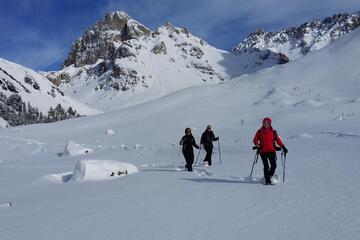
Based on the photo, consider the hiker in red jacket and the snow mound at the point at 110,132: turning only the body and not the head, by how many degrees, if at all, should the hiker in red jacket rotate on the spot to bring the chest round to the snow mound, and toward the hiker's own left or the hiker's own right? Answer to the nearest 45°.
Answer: approximately 135° to the hiker's own right

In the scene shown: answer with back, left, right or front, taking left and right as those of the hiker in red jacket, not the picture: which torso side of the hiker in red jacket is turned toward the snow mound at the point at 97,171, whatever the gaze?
right

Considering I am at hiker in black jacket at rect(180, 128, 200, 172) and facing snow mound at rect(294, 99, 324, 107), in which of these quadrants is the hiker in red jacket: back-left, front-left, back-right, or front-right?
back-right

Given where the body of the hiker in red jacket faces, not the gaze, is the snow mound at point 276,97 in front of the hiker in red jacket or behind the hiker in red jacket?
behind

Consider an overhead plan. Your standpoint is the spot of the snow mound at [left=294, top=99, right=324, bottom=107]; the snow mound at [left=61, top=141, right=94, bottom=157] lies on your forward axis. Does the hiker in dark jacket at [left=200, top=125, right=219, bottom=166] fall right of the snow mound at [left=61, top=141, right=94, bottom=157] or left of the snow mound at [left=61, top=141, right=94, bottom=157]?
left

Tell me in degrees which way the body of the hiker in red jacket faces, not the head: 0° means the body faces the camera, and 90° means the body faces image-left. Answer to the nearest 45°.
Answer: approximately 0°

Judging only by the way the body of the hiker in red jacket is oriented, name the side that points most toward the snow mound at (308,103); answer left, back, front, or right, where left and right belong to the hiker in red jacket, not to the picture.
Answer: back

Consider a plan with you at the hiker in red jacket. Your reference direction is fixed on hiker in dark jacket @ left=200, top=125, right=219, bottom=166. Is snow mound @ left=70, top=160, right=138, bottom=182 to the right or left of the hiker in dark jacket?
left

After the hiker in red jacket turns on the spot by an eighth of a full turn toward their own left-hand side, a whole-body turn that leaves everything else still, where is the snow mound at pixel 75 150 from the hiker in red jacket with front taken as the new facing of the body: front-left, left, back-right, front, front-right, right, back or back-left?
back

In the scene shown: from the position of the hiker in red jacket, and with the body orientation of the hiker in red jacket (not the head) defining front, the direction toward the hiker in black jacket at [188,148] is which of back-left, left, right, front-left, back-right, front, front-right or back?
back-right

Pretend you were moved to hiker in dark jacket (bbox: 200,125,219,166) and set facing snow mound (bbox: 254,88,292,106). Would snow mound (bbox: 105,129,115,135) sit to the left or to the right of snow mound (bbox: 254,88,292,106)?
left
